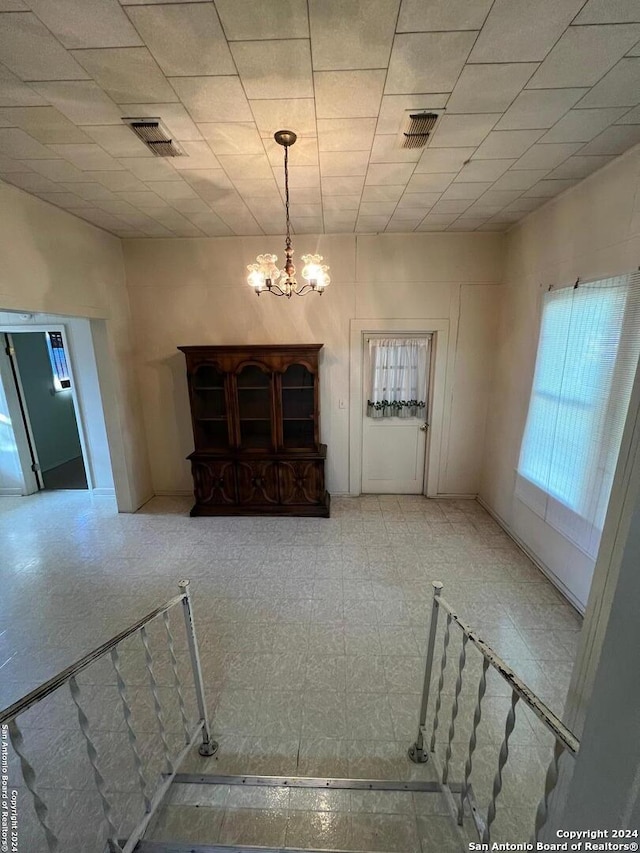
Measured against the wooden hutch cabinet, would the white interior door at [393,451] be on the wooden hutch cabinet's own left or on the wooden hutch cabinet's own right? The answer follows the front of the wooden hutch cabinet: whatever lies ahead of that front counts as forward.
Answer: on the wooden hutch cabinet's own left

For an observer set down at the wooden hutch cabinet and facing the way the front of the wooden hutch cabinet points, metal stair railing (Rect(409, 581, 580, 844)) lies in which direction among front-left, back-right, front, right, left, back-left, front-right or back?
front

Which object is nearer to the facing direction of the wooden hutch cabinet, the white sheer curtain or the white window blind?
the white window blind

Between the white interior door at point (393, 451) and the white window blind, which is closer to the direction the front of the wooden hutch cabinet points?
the white window blind

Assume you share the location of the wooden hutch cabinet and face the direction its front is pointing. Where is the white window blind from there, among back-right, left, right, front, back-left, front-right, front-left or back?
front-left

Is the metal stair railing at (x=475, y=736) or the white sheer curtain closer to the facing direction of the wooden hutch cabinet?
the metal stair railing

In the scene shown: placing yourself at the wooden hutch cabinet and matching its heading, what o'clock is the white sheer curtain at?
The white sheer curtain is roughly at 9 o'clock from the wooden hutch cabinet.

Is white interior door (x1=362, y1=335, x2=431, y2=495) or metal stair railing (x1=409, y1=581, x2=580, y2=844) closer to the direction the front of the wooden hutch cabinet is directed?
the metal stair railing

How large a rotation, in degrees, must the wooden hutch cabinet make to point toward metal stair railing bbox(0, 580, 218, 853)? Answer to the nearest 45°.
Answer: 0° — it already faces it

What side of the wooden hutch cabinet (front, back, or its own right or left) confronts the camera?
front
